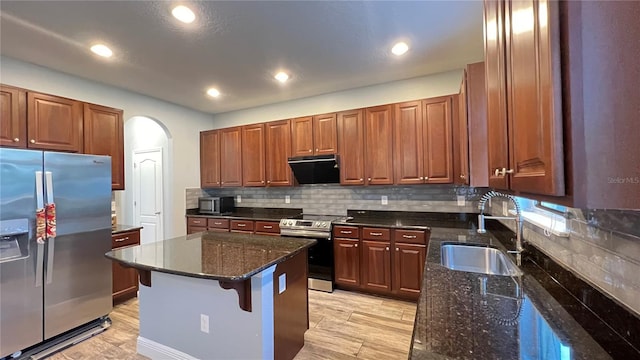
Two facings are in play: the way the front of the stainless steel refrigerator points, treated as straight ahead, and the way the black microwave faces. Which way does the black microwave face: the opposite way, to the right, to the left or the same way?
to the right

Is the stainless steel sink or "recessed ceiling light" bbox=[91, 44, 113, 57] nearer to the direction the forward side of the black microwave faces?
the recessed ceiling light

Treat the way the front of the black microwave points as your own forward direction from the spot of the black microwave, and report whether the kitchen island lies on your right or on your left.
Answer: on your left

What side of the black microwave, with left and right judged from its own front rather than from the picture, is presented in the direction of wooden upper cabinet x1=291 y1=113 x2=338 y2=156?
left

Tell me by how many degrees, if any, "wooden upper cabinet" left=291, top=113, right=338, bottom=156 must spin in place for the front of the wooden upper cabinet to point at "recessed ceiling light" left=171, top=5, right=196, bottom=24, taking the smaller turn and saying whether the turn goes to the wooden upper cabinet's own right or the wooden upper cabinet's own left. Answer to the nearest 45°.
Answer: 0° — it already faces it

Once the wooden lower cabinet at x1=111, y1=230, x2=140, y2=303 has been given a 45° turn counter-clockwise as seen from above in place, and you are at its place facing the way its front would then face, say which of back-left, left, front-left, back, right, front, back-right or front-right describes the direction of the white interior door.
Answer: left

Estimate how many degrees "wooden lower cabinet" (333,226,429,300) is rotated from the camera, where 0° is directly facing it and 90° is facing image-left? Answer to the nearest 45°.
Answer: approximately 45°
